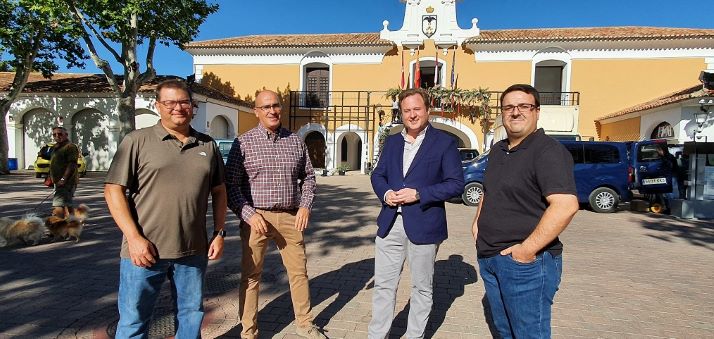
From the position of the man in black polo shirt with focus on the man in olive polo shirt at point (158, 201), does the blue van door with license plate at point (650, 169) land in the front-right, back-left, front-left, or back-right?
back-right

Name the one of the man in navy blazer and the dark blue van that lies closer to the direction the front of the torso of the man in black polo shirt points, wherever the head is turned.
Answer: the man in navy blazer

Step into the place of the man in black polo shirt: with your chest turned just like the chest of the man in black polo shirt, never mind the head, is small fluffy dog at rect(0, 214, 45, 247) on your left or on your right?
on your right

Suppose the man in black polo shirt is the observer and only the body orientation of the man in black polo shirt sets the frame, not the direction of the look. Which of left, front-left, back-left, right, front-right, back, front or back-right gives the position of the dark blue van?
back-right
